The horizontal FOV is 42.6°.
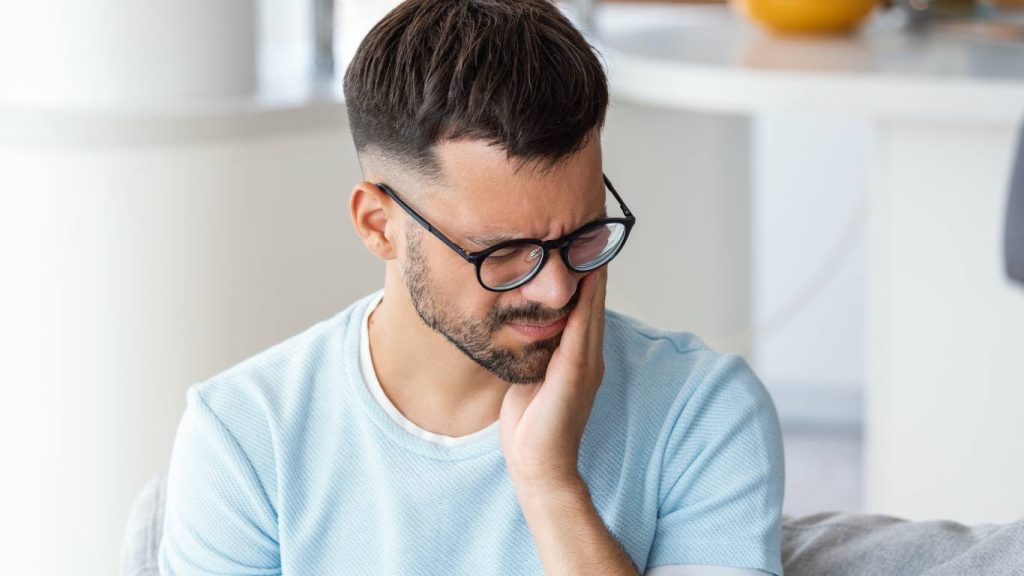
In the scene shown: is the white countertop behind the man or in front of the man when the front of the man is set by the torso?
behind

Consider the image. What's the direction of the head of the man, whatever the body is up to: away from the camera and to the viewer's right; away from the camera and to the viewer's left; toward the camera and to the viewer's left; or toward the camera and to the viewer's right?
toward the camera and to the viewer's right

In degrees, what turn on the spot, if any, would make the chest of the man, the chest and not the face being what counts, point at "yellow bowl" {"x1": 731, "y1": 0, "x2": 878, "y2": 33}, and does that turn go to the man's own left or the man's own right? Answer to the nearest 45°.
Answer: approximately 135° to the man's own left

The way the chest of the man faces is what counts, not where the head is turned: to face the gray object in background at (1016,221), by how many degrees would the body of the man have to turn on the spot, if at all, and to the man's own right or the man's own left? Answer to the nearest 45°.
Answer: approximately 135° to the man's own left

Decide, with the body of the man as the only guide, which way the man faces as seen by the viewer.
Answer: toward the camera
